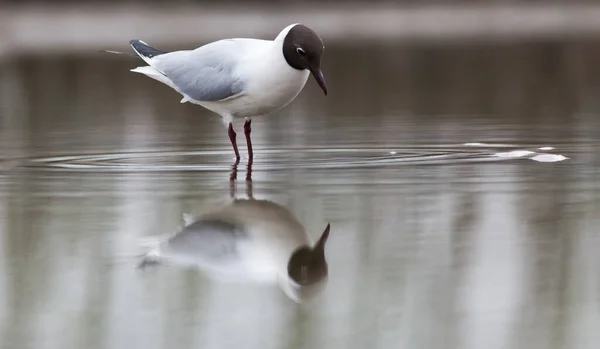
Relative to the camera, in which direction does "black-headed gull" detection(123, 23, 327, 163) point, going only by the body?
to the viewer's right
